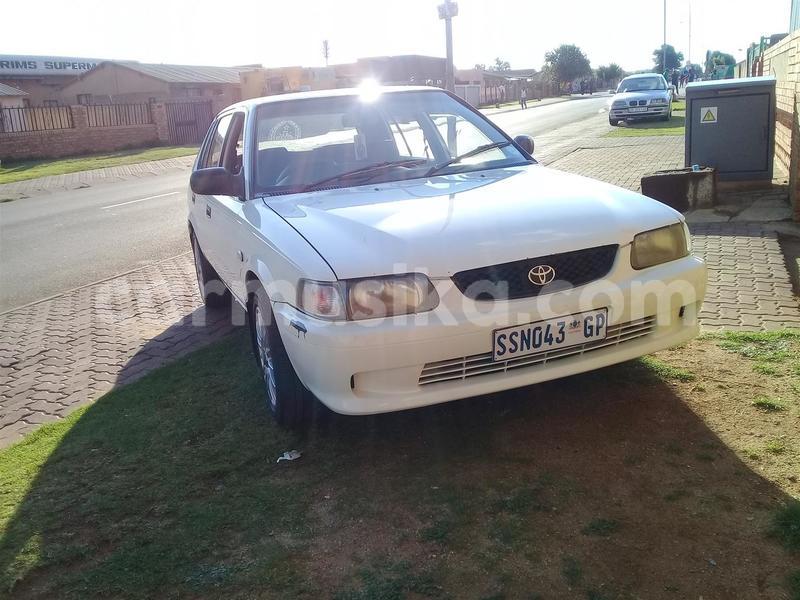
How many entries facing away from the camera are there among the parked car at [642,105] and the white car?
0

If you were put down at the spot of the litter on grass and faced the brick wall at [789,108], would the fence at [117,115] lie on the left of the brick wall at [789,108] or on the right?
left

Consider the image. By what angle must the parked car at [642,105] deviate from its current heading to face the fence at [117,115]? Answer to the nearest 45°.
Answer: approximately 90° to its right

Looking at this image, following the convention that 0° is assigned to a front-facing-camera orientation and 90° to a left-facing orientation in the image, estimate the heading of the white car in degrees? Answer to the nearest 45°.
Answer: approximately 315°

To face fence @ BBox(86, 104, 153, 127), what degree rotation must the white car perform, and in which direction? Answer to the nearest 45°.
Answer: approximately 180°

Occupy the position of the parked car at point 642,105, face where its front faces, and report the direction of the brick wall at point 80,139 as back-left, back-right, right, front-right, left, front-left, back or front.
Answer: right

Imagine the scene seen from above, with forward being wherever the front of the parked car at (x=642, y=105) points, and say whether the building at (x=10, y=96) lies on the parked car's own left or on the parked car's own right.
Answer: on the parked car's own right

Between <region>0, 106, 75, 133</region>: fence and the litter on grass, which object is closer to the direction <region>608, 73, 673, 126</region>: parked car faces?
the litter on grass

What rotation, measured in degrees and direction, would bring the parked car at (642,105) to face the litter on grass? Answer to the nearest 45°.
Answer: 0° — it already faces it

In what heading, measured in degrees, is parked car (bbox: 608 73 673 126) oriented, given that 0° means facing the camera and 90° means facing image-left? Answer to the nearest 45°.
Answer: approximately 0°
